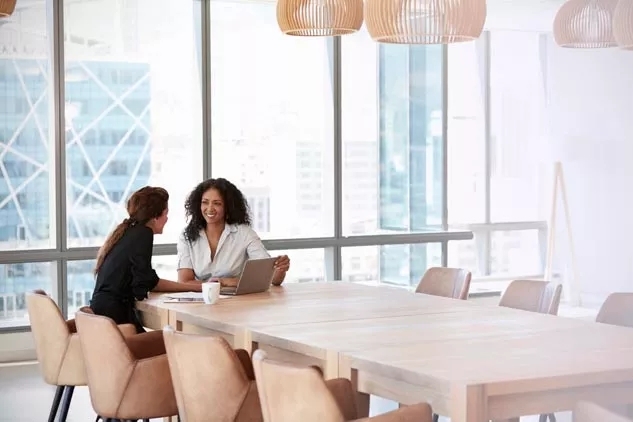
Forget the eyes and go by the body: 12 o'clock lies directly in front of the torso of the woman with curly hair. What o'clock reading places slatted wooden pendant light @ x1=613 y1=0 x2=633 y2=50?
The slatted wooden pendant light is roughly at 8 o'clock from the woman with curly hair.

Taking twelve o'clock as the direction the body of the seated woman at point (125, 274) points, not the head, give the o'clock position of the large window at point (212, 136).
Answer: The large window is roughly at 11 o'clock from the seated woman.

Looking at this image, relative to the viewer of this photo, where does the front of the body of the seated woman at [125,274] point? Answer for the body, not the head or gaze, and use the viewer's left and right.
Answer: facing away from the viewer and to the right of the viewer

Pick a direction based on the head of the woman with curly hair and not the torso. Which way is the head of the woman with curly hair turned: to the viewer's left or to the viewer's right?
to the viewer's left

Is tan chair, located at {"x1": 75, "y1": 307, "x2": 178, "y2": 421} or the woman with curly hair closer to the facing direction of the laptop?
the woman with curly hair

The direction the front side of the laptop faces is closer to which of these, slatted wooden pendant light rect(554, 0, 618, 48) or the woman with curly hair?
the woman with curly hair

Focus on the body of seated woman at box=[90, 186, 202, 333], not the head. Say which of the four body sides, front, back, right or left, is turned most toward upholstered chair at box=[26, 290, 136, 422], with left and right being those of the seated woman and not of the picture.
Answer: back

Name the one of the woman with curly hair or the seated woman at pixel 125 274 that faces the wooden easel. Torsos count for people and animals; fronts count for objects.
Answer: the seated woman

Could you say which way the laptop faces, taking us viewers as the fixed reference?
facing away from the viewer and to the left of the viewer
